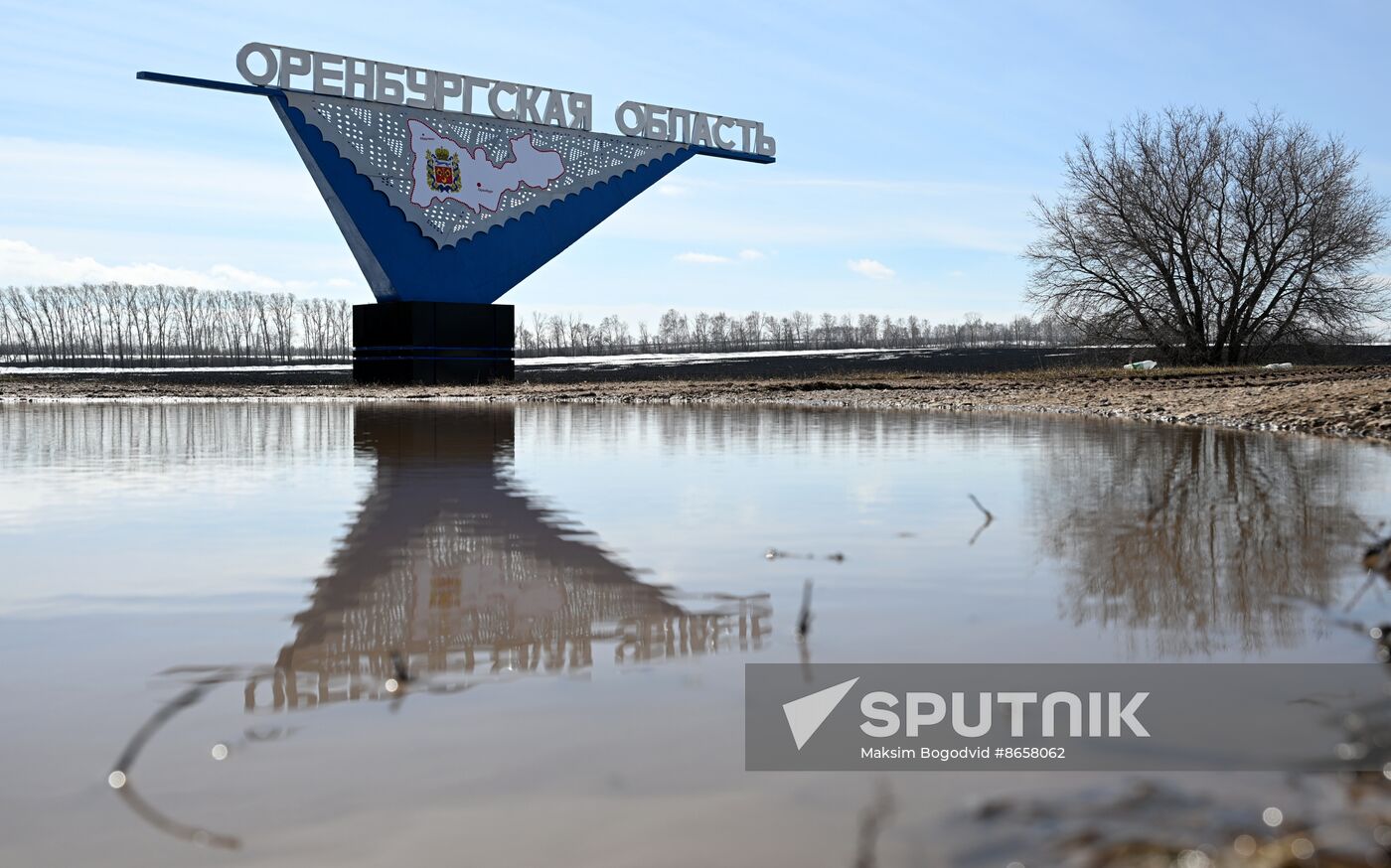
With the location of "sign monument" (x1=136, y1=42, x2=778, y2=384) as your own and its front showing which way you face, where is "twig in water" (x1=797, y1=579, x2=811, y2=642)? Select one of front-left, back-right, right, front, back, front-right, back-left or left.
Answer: front-right

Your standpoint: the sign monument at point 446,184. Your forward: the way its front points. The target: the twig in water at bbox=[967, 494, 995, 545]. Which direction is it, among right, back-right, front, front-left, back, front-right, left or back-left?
front-right

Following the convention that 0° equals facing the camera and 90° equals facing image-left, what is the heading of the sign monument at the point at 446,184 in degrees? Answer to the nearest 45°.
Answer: approximately 315°
